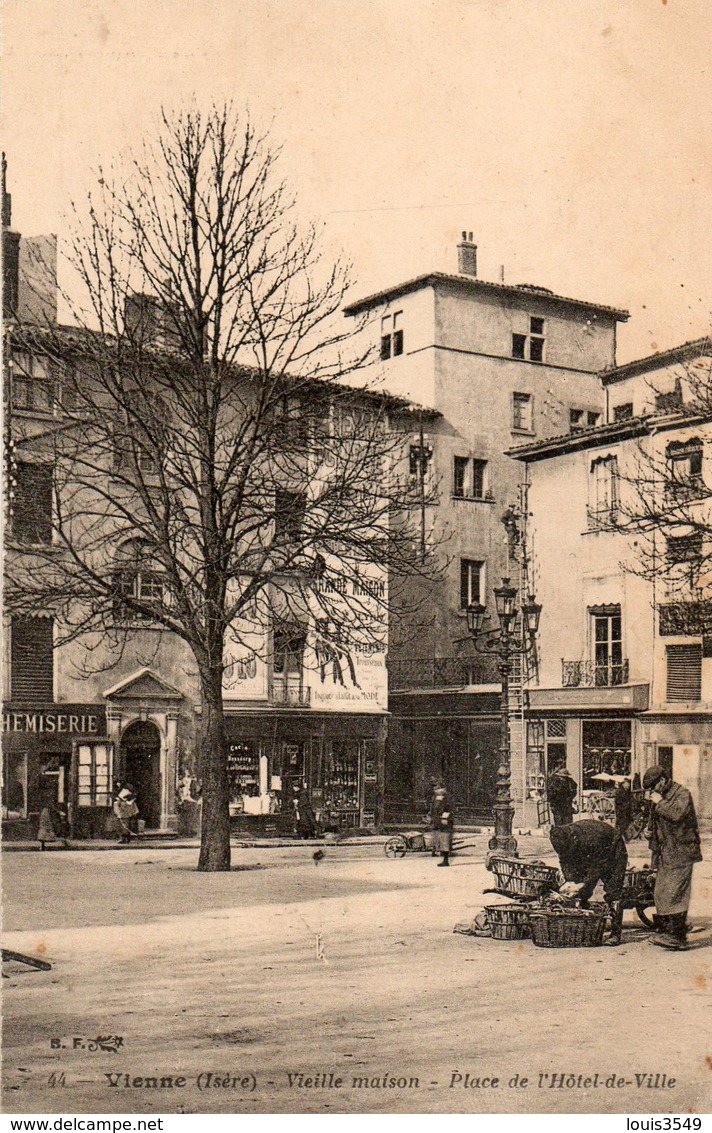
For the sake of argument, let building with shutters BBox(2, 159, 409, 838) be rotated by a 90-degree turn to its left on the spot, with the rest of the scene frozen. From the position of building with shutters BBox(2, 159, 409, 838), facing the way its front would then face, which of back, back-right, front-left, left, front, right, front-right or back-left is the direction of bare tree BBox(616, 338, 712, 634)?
front

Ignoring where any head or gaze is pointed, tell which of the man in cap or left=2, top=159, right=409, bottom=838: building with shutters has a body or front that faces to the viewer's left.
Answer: the man in cap

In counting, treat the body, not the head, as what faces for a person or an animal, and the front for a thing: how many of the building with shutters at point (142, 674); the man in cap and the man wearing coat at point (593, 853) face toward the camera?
1

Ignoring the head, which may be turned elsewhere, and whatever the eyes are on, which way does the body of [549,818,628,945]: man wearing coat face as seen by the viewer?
to the viewer's left

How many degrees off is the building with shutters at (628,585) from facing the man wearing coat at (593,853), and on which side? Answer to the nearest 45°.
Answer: approximately 45° to its left

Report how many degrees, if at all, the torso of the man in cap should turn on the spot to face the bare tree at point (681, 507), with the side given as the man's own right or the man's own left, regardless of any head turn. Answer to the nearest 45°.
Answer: approximately 90° to the man's own right

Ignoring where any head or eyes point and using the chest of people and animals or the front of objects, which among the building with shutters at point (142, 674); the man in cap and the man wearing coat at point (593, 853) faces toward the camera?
the building with shutters

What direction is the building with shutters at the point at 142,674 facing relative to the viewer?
toward the camera

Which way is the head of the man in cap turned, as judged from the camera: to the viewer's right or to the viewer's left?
to the viewer's left

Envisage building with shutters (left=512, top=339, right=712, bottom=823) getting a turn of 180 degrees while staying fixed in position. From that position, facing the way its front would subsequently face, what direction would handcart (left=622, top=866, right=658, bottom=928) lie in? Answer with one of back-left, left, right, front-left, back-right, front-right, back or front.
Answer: back-right

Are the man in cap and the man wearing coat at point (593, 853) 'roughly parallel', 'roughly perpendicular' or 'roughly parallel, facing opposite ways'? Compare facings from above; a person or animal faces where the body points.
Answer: roughly parallel

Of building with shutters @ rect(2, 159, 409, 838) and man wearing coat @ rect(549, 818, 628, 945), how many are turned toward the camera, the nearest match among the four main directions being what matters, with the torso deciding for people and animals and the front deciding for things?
1

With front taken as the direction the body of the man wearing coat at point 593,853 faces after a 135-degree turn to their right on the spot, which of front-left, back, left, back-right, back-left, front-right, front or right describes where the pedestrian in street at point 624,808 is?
front-left

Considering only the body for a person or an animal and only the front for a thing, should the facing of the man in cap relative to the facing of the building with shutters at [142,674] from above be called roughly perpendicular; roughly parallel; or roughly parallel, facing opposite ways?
roughly perpendicular

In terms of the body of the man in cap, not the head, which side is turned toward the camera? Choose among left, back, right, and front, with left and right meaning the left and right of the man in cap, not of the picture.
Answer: left

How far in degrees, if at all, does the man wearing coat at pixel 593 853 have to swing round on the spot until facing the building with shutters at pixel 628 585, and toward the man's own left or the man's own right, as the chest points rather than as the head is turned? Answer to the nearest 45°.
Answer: approximately 90° to the man's own right
